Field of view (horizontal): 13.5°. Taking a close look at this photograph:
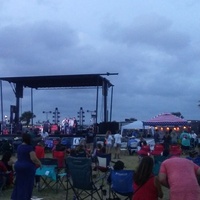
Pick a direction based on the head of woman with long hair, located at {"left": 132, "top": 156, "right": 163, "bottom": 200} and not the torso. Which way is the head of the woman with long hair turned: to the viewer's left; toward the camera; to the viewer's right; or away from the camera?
away from the camera

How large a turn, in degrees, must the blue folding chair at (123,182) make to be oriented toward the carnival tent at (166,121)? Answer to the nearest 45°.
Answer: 0° — it already faces it

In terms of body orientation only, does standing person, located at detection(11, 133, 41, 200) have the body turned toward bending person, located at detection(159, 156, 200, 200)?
no

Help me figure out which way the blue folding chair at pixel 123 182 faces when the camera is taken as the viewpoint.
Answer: facing away from the viewer

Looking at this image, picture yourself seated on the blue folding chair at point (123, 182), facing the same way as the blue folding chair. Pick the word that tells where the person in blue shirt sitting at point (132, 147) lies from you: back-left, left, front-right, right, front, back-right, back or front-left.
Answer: front

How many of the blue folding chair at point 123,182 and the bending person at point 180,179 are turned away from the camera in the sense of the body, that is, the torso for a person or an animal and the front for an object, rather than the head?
2

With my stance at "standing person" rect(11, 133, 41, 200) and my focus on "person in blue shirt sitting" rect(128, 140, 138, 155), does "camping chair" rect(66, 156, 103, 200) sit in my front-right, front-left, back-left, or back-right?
front-right

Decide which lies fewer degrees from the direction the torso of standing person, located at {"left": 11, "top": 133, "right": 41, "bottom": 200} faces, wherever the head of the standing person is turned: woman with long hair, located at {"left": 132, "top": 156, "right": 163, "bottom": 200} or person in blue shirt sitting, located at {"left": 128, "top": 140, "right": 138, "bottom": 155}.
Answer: the person in blue shirt sitting

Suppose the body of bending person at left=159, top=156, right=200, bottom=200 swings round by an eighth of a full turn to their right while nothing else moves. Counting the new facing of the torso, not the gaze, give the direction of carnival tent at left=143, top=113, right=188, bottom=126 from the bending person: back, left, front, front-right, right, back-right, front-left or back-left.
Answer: front-left

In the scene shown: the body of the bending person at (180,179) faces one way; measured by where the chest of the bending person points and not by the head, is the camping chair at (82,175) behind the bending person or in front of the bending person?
in front

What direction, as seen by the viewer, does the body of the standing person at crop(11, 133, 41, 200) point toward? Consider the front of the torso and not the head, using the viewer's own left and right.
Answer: facing away from the viewer and to the right of the viewer

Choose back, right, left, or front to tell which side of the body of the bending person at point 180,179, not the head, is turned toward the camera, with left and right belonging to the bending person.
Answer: back

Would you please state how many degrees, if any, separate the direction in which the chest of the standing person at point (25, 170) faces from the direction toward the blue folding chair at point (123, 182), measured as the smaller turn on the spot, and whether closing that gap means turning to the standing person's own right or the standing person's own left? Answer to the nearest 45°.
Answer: approximately 45° to the standing person's own right
